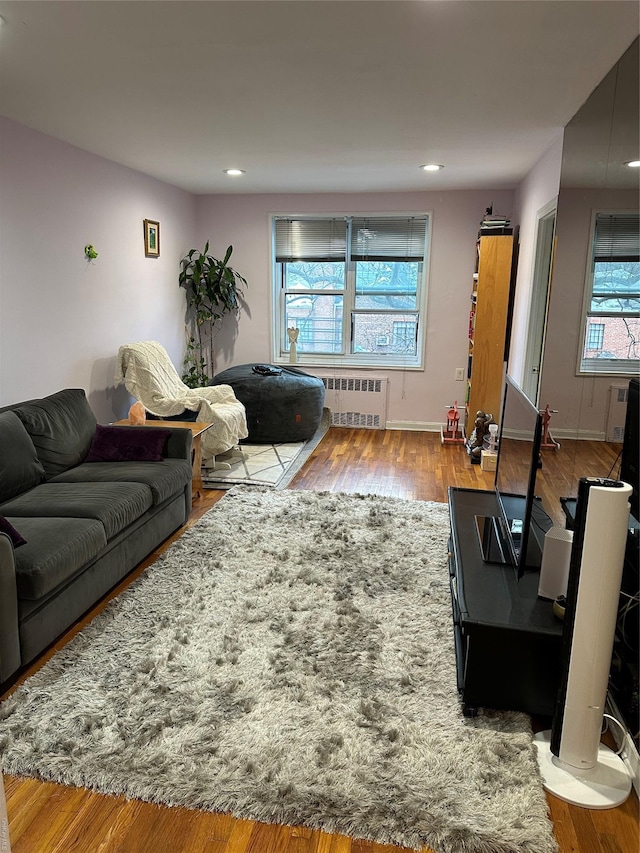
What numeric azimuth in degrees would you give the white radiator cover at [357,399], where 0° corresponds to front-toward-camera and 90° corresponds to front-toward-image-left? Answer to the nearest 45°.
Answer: approximately 0°

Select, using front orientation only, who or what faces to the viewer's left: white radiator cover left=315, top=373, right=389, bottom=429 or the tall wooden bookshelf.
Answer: the tall wooden bookshelf

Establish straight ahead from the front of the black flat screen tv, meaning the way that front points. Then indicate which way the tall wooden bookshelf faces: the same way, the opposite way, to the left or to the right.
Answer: the same way

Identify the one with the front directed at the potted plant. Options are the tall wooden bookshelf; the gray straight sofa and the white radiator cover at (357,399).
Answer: the tall wooden bookshelf

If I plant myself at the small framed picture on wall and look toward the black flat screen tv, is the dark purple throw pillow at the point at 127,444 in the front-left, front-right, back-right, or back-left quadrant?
front-right

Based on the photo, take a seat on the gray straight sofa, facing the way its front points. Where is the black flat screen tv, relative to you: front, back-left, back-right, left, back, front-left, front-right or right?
front

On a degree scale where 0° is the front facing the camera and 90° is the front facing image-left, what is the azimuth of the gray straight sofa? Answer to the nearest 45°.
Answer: approximately 315°

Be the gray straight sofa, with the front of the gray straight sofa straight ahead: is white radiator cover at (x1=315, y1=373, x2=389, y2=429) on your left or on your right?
on your left

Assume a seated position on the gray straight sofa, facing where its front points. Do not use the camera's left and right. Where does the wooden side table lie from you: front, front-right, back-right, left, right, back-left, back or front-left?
left

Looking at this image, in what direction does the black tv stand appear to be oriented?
to the viewer's left

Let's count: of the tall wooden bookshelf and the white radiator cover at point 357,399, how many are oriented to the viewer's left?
1

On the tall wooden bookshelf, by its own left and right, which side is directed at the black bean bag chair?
front

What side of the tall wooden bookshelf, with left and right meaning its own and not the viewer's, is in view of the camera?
left

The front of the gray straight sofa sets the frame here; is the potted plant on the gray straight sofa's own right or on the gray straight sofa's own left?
on the gray straight sofa's own left

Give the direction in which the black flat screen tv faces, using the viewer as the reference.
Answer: facing to the left of the viewer

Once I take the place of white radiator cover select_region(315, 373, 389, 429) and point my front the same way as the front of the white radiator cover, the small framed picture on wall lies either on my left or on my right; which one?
on my right
